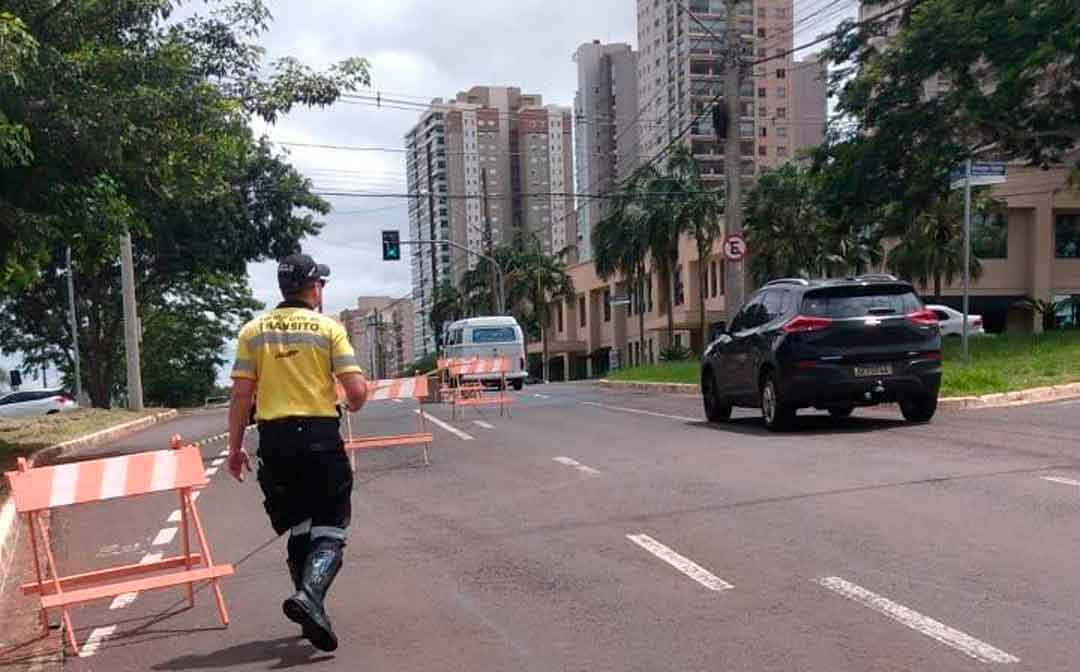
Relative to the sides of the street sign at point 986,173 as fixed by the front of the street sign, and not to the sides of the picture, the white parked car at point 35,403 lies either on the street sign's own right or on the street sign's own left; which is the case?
on the street sign's own right

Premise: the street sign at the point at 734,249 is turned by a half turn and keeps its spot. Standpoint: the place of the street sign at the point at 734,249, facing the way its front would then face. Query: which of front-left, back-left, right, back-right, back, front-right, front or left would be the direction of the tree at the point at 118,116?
back-left

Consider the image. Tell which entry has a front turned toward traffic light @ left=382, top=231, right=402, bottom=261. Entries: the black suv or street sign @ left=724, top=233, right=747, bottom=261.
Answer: the black suv

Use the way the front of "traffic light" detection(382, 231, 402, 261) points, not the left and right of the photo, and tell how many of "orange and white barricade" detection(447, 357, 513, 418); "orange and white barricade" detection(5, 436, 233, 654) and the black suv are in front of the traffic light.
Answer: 3

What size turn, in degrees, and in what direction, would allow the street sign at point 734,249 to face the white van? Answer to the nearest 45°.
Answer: approximately 135° to its right

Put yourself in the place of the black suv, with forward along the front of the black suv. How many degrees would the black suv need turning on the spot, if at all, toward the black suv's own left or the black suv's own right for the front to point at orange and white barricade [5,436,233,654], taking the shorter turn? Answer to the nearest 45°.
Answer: approximately 90° to the black suv's own left

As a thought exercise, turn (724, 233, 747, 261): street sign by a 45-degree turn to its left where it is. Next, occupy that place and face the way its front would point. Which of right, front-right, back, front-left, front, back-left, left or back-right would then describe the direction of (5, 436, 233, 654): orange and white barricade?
front-right

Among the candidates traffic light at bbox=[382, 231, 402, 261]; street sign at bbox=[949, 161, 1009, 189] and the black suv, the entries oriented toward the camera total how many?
2

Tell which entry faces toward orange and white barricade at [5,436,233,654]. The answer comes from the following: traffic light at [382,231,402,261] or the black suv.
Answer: the traffic light

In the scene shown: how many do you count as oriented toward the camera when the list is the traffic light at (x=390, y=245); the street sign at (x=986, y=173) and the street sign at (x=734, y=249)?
3

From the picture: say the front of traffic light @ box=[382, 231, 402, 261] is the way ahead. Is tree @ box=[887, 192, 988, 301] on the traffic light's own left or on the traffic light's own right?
on the traffic light's own left

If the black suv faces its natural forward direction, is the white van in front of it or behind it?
in front

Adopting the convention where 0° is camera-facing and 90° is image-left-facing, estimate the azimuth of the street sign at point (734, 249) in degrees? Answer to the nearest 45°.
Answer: approximately 0°

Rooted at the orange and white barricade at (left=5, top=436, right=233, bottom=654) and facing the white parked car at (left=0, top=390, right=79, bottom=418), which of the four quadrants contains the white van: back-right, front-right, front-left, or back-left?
front-right

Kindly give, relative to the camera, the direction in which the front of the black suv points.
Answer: facing away from the viewer and to the left of the viewer

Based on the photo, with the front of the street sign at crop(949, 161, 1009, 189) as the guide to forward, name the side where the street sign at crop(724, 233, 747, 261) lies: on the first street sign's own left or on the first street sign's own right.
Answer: on the first street sign's own right

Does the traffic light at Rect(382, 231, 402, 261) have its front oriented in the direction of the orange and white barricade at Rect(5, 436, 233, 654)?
yes

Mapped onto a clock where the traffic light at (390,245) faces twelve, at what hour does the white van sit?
The white van is roughly at 10 o'clock from the traffic light.
